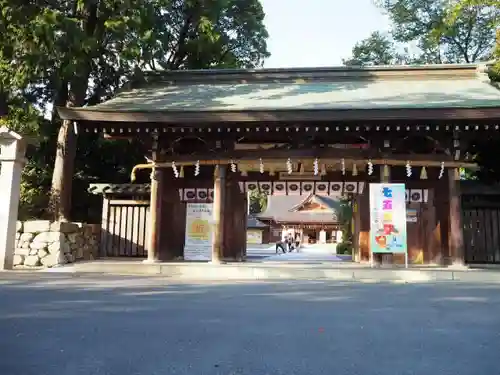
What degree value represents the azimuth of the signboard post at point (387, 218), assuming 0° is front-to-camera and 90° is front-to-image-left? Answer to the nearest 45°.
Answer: approximately 0°

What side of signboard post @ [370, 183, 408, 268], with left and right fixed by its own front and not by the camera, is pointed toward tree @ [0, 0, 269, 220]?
right

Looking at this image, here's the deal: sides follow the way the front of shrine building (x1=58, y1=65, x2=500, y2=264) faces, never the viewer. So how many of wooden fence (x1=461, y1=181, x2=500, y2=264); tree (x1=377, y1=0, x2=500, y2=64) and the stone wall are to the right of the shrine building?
1

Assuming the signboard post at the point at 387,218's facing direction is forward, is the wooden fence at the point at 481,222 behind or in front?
behind

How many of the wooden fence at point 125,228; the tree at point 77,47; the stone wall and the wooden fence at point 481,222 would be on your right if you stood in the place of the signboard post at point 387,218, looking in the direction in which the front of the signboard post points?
3

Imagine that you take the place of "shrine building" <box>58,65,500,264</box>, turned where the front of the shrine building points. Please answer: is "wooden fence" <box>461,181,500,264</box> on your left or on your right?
on your left

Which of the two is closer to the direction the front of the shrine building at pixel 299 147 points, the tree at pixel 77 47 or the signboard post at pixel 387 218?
the signboard post

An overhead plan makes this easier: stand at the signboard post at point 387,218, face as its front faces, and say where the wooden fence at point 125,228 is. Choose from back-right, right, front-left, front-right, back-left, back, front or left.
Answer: right

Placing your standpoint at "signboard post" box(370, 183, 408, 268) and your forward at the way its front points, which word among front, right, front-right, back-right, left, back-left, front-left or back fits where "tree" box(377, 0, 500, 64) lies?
back
